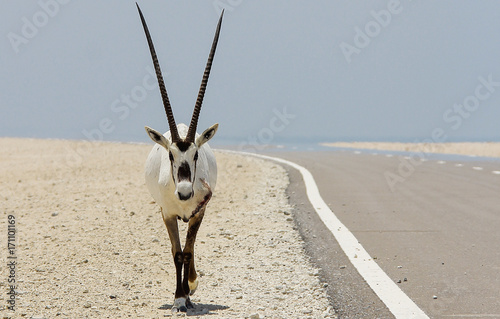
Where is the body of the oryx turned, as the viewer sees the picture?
toward the camera
